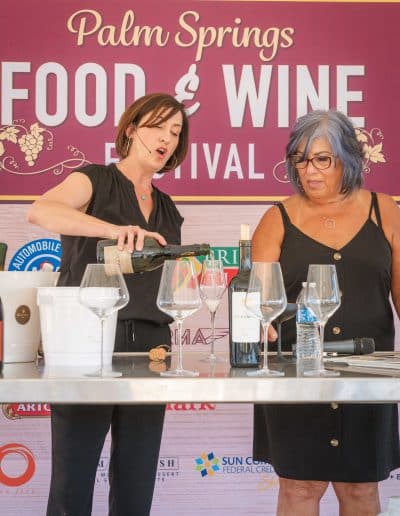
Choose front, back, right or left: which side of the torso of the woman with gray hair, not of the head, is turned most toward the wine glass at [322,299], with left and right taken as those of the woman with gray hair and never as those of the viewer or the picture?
front

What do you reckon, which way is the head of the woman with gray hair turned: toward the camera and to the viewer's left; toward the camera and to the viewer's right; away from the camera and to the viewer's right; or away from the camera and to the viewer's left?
toward the camera and to the viewer's left

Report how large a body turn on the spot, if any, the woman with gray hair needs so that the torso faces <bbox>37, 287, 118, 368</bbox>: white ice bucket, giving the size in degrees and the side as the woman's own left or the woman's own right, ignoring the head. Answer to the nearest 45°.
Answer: approximately 45° to the woman's own right

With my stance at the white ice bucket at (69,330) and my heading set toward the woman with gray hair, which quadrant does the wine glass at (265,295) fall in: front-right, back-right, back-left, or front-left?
front-right

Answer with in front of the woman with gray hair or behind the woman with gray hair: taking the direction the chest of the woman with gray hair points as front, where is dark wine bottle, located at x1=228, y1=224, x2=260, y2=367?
in front

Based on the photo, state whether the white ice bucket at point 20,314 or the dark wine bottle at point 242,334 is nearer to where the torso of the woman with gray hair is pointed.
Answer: the dark wine bottle

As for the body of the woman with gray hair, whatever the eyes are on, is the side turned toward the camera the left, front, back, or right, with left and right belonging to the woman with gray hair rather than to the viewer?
front

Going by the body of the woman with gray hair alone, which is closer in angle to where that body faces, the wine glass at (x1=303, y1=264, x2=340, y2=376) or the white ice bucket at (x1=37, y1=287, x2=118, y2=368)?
the wine glass

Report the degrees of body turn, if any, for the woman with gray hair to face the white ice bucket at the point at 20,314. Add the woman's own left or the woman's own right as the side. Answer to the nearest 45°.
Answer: approximately 45° to the woman's own right

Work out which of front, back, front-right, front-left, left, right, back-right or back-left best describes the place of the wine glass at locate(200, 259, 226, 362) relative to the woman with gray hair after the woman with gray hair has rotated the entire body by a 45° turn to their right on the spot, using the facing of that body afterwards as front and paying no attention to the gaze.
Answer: front

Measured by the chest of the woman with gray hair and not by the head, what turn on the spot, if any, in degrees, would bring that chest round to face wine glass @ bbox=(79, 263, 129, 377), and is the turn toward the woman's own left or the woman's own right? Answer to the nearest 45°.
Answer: approximately 45° to the woman's own right
